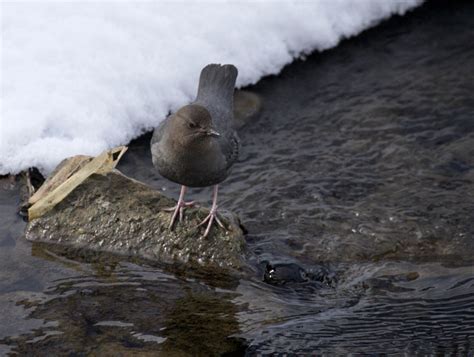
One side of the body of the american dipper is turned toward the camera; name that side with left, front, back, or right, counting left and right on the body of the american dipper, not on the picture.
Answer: front
